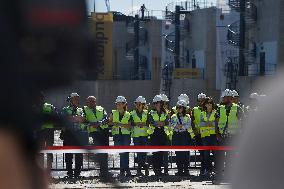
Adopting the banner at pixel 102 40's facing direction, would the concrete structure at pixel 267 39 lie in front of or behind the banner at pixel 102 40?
behind

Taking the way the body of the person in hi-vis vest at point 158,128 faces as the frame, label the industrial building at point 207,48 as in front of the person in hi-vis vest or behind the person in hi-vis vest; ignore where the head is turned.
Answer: behind

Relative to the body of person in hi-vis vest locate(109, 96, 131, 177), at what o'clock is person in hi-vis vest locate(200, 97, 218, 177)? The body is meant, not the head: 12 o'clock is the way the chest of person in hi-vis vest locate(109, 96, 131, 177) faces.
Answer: person in hi-vis vest locate(200, 97, 218, 177) is roughly at 9 o'clock from person in hi-vis vest locate(109, 96, 131, 177).

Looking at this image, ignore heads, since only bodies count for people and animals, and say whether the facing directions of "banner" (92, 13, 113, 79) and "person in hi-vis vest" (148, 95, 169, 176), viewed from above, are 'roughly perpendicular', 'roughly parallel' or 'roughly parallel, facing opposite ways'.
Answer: roughly parallel

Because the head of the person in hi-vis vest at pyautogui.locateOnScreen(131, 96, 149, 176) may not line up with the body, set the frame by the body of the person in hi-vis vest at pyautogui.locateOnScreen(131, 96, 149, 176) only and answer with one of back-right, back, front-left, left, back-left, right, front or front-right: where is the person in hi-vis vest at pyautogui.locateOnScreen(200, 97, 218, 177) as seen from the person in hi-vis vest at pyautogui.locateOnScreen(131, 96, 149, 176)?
left

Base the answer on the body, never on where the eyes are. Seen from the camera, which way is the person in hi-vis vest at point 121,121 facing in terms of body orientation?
toward the camera

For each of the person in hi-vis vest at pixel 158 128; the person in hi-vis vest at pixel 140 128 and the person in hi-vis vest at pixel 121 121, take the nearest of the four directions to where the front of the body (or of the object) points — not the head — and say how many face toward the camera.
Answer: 3

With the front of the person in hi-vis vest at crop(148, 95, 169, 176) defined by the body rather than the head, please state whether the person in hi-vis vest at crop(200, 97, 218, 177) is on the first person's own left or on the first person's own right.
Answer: on the first person's own left

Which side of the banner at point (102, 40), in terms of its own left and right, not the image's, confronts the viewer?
front

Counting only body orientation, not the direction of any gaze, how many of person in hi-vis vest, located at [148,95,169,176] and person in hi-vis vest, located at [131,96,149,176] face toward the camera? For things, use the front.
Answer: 2
